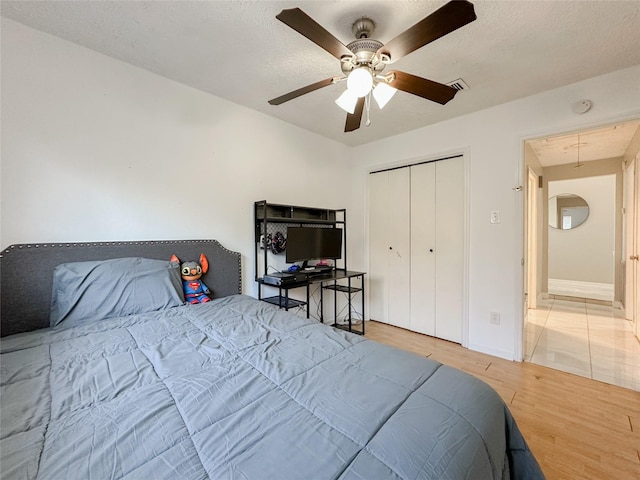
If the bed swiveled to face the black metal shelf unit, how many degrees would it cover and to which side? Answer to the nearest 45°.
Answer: approximately 135° to its left

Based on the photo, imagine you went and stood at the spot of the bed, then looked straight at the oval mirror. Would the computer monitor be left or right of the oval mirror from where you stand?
left

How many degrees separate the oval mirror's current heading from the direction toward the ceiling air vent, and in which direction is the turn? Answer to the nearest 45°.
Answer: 0° — it already faces it

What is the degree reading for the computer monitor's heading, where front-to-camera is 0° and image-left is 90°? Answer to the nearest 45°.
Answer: approximately 315°

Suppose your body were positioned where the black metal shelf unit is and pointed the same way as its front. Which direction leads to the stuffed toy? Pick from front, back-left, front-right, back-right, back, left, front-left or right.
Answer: right

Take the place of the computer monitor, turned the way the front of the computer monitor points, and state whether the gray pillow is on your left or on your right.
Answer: on your right

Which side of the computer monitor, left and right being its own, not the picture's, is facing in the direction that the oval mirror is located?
left

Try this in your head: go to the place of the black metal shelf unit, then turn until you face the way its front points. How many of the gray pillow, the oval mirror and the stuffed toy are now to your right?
2

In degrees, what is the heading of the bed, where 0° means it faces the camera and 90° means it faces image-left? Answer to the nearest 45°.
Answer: approximately 315°

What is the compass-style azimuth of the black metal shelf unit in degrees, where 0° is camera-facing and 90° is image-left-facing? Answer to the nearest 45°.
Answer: approximately 315°
